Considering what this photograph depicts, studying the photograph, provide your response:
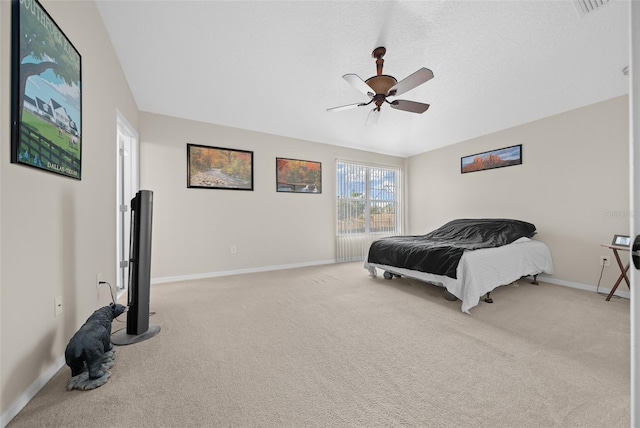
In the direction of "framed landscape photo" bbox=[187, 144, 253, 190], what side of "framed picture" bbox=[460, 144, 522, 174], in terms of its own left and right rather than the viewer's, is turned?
front

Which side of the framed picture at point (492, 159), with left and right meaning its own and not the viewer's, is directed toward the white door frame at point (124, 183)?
front

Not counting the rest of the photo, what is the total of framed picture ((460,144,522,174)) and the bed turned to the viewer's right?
0

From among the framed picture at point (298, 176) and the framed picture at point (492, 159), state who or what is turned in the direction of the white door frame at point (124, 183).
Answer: the framed picture at point (492, 159)

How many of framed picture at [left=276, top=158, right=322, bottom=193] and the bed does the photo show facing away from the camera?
0

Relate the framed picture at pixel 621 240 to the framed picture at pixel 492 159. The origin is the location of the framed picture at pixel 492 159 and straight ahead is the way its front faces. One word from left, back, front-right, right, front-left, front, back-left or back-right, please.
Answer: left

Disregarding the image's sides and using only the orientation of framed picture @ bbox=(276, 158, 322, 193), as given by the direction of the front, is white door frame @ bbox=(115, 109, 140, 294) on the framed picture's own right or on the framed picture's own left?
on the framed picture's own right

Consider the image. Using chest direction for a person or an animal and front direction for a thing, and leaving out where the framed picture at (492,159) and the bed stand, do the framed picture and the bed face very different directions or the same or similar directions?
same or similar directions

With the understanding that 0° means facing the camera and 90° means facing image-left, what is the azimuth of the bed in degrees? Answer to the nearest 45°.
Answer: approximately 45°
